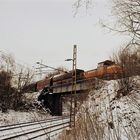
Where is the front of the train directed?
to the viewer's right
